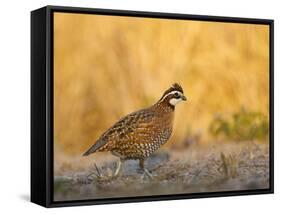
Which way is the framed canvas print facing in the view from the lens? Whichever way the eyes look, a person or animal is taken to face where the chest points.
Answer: facing the viewer and to the right of the viewer
